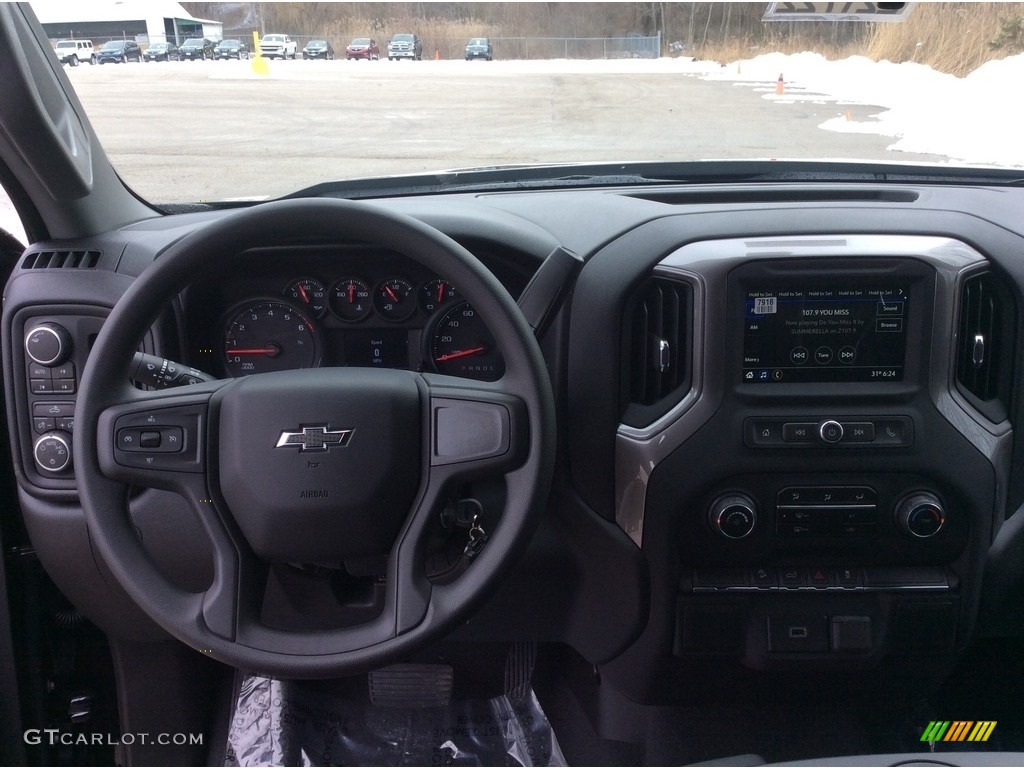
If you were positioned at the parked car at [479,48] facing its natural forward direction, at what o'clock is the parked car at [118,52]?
the parked car at [118,52] is roughly at 3 o'clock from the parked car at [479,48].

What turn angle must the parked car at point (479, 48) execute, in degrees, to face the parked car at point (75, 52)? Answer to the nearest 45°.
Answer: approximately 90° to its right

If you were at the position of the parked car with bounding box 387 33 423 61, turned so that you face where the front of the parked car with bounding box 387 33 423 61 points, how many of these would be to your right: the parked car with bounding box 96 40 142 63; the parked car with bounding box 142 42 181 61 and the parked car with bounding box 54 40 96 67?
3

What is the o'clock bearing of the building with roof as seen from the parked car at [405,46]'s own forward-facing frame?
The building with roof is roughly at 3 o'clock from the parked car.

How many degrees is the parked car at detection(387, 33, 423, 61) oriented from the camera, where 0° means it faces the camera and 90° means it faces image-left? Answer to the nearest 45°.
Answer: approximately 0°

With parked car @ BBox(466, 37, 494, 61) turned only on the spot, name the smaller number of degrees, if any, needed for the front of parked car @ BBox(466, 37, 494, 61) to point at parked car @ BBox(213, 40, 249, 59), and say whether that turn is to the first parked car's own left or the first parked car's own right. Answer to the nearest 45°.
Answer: approximately 90° to the first parked car's own right

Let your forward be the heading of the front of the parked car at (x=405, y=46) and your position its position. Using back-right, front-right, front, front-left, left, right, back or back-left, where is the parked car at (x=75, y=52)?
right

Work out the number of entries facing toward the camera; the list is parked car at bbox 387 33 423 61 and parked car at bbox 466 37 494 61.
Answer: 2

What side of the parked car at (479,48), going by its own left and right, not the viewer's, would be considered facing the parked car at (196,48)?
right
